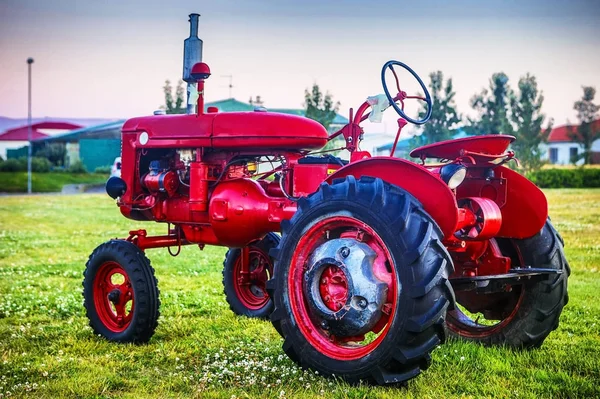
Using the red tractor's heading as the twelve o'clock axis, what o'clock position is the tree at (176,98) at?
The tree is roughly at 1 o'clock from the red tractor.

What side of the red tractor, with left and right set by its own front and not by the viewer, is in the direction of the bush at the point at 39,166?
front

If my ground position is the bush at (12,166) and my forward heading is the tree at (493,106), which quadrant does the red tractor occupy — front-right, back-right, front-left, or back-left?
front-right

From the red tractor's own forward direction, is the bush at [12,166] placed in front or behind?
in front

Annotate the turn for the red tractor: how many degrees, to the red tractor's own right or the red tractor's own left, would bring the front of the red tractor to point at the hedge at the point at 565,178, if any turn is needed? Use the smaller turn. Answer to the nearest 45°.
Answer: approximately 45° to the red tractor's own right

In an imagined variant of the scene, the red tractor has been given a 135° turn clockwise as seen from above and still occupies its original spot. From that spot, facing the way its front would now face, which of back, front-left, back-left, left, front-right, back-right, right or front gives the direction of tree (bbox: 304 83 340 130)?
left

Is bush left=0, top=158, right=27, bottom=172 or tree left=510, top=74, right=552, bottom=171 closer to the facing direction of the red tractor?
the bush

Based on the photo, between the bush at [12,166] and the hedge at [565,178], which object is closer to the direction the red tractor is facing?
the bush

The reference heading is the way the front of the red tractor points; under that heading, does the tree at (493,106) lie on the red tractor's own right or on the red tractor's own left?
on the red tractor's own right

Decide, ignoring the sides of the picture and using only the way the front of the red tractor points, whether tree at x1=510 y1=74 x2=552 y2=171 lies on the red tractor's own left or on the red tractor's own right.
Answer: on the red tractor's own right

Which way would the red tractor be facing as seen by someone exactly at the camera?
facing away from the viewer and to the left of the viewer
